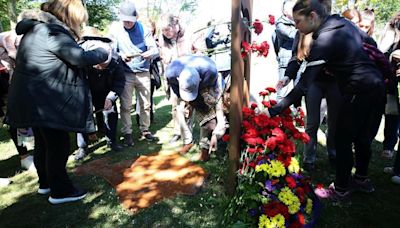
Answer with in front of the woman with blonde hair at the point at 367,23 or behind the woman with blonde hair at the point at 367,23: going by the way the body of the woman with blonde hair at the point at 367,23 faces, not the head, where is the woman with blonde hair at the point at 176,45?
in front

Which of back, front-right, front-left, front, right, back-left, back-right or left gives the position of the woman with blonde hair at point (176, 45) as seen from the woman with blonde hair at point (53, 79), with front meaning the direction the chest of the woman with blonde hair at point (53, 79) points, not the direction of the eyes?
front-left

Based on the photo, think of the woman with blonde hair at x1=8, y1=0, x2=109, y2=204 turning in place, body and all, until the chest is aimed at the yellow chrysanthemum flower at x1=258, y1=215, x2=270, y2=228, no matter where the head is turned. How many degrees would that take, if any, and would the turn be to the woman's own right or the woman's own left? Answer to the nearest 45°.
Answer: approximately 45° to the woman's own right

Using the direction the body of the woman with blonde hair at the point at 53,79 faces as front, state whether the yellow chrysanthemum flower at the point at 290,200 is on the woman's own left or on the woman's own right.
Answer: on the woman's own right

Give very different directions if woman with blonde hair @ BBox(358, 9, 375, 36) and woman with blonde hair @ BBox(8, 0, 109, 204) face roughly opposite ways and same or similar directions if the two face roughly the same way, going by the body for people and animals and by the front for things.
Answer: very different directions

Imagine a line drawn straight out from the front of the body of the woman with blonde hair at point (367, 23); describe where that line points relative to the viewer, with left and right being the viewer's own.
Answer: facing the viewer and to the left of the viewer

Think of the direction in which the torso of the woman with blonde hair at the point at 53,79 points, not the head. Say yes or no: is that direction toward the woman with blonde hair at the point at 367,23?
yes

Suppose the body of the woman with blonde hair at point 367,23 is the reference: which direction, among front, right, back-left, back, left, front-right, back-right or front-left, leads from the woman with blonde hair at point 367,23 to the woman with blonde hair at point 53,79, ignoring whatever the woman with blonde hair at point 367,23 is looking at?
front

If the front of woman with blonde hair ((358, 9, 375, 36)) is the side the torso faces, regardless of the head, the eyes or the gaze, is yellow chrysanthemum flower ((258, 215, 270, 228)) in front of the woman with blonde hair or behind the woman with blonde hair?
in front
